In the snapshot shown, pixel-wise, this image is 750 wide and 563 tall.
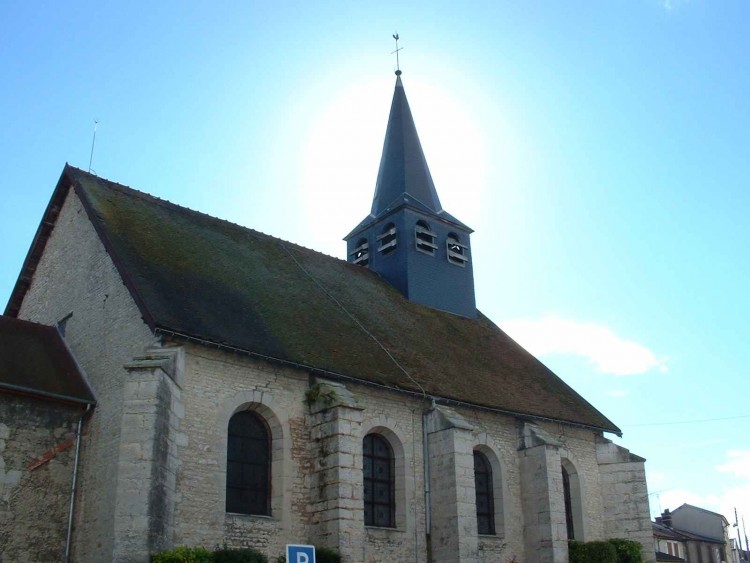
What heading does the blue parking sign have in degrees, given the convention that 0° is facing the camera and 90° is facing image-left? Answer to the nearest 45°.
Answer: approximately 0°

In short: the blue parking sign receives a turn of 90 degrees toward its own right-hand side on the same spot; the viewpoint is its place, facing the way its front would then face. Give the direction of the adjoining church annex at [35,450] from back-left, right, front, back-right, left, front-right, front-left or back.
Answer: front-right

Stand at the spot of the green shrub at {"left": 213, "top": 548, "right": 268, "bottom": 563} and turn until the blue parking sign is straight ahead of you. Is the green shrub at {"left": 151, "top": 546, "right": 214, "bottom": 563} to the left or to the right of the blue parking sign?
right

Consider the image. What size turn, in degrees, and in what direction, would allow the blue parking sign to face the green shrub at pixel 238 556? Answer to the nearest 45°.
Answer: approximately 180°

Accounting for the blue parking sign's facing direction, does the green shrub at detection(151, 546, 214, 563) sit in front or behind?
behind

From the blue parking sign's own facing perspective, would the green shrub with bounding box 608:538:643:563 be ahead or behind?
behind

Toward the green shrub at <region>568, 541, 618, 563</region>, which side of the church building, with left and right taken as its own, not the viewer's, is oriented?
back
